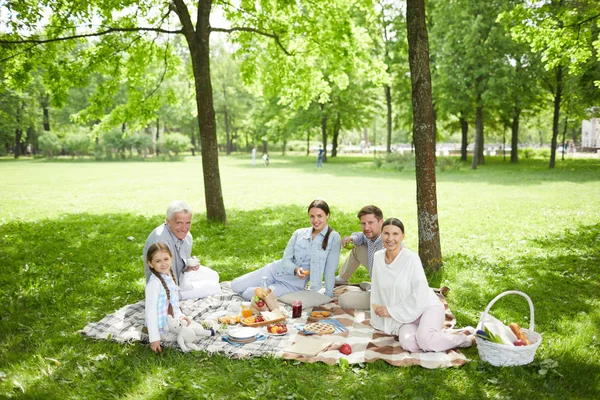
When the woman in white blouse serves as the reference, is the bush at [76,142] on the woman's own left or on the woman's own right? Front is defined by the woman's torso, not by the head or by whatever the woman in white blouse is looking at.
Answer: on the woman's own right

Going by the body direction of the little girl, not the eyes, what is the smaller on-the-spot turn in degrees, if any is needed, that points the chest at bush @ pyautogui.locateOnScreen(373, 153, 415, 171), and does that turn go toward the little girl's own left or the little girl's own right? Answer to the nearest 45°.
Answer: approximately 90° to the little girl's own left

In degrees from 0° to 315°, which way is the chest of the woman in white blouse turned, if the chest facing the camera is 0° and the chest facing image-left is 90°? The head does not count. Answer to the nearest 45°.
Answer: approximately 45°

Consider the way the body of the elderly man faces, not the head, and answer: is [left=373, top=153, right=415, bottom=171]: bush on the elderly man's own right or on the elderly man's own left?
on the elderly man's own left

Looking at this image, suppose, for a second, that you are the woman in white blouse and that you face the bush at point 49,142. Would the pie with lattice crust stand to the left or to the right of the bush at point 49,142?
left

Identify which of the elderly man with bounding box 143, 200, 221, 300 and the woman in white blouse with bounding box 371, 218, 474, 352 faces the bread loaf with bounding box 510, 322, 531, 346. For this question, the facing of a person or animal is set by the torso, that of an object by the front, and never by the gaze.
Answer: the elderly man

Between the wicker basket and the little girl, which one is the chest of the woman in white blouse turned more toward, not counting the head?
the little girl

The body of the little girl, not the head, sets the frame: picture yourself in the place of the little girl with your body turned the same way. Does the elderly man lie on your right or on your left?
on your left
